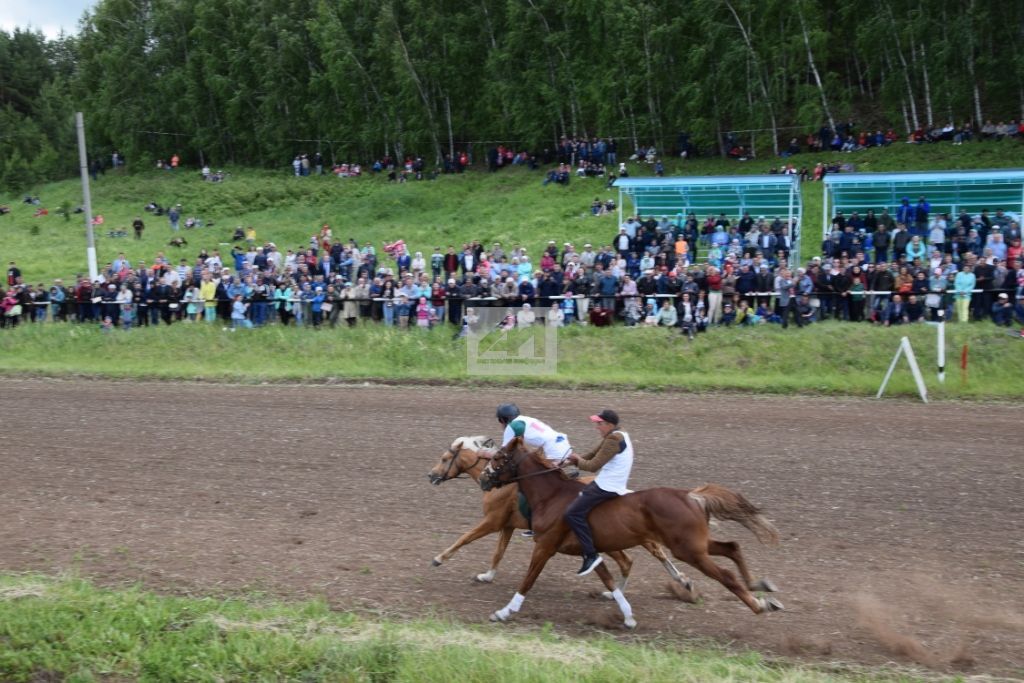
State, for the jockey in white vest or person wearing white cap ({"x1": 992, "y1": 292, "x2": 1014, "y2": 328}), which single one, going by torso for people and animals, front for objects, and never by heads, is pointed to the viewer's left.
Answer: the jockey in white vest

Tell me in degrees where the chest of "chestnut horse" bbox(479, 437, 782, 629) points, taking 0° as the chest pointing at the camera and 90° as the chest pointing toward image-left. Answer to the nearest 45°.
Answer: approximately 90°

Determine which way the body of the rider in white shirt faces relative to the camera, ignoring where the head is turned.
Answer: to the viewer's left

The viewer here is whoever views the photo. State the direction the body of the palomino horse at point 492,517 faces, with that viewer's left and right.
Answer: facing to the left of the viewer

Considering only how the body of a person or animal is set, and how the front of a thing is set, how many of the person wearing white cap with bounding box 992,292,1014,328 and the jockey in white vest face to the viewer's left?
1

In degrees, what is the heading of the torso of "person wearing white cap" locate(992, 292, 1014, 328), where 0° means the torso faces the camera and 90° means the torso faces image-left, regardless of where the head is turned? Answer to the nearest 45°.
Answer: approximately 0°

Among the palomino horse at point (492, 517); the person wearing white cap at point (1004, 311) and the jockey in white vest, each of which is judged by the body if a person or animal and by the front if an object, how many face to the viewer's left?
2

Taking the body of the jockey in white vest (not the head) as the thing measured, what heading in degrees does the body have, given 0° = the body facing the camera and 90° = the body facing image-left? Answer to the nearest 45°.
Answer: approximately 90°
